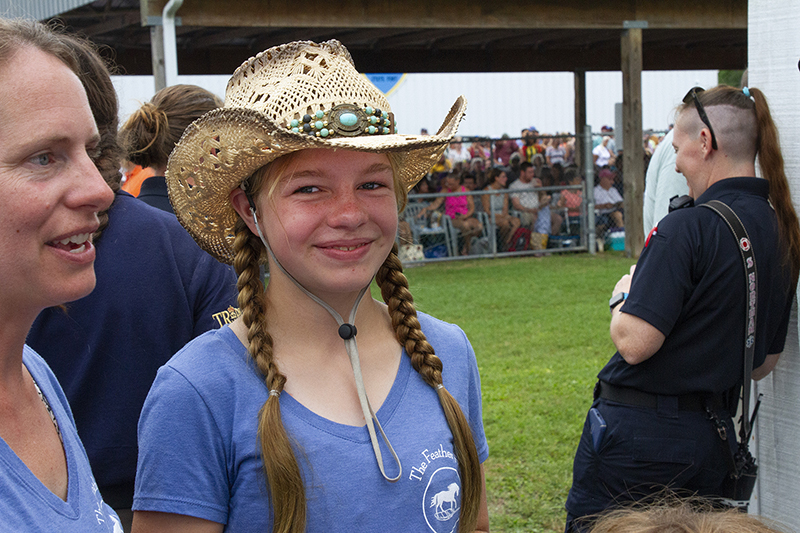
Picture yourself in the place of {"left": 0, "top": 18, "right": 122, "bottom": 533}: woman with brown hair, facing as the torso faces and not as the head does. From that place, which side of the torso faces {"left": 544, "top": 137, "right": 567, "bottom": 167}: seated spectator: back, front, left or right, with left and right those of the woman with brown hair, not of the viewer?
left

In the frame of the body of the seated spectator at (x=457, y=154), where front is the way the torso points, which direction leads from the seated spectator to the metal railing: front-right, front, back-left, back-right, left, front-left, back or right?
front

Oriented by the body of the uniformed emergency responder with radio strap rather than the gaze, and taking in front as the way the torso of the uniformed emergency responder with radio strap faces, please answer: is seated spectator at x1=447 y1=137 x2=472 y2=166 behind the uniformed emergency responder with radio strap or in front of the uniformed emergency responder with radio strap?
in front

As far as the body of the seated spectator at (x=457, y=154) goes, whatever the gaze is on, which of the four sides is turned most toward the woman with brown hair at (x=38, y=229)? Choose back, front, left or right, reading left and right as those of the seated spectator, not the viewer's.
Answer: front

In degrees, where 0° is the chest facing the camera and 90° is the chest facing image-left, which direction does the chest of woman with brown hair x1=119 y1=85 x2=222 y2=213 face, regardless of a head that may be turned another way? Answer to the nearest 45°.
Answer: approximately 225°

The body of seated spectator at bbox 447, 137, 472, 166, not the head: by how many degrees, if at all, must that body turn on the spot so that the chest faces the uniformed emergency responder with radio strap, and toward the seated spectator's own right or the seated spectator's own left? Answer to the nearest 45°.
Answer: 0° — they already face them

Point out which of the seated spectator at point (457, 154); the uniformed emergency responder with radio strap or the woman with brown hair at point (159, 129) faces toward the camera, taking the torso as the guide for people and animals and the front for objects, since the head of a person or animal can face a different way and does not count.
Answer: the seated spectator

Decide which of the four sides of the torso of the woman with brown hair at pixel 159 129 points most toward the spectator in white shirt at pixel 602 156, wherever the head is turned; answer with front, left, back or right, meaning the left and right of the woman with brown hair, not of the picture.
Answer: front

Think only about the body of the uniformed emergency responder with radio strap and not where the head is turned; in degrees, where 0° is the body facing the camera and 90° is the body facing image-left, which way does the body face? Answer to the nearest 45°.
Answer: approximately 135°

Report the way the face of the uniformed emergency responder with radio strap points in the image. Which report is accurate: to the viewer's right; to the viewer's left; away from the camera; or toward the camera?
to the viewer's left

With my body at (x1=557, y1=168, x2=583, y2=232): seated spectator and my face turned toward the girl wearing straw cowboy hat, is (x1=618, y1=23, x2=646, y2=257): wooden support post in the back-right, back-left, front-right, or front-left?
front-left

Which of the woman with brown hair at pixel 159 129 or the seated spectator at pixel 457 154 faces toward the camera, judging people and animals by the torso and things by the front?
the seated spectator

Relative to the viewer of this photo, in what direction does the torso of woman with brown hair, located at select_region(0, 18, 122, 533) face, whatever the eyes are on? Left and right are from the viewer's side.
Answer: facing the viewer and to the right of the viewer

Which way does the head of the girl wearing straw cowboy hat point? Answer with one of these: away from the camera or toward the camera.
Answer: toward the camera

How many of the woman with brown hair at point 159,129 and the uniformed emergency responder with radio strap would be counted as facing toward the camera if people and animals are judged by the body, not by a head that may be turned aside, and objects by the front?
0

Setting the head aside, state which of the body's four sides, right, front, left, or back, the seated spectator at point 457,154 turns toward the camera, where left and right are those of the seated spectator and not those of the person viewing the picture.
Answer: front

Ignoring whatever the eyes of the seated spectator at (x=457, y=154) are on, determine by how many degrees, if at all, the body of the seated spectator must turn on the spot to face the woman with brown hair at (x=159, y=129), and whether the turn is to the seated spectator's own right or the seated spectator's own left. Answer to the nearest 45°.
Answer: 0° — they already face them

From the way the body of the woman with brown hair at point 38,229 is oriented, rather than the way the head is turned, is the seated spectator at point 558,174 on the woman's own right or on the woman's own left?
on the woman's own left

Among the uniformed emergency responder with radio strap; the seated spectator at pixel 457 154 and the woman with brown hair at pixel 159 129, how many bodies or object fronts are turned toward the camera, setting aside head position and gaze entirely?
1
